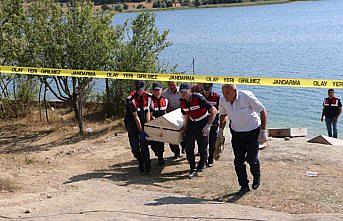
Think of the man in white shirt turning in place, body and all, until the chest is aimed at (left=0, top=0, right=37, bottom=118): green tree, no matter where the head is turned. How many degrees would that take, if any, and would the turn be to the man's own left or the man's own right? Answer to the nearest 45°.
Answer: approximately 90° to the man's own right

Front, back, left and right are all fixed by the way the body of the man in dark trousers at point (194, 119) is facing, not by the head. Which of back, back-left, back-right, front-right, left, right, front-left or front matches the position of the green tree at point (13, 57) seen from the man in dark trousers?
right

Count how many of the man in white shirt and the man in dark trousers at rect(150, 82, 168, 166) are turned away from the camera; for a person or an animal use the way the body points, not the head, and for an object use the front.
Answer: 0

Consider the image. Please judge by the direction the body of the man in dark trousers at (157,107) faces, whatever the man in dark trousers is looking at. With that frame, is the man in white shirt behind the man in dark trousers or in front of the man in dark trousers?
in front

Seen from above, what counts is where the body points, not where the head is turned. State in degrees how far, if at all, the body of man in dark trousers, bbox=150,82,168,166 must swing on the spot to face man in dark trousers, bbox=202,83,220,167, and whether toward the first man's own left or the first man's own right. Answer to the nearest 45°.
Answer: approximately 90° to the first man's own left

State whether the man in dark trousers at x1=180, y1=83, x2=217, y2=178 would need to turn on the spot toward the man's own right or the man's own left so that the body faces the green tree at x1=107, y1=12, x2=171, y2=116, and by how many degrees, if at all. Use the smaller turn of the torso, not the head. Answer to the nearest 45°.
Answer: approximately 135° to the man's own right

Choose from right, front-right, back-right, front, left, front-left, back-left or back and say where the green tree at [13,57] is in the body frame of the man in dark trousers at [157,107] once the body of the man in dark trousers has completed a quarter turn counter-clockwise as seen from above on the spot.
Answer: back-left

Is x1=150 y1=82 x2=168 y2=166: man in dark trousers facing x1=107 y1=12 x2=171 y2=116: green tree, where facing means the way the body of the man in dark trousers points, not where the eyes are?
no

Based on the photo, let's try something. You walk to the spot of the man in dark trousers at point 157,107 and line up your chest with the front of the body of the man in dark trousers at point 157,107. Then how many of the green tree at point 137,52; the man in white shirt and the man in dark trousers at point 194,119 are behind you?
1

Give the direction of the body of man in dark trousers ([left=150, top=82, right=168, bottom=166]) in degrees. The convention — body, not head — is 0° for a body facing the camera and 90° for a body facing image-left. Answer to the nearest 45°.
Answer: approximately 0°

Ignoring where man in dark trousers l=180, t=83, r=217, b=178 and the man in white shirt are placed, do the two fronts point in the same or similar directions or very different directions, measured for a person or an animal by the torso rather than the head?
same or similar directions

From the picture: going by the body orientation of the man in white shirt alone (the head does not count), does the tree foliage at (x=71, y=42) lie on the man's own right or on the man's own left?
on the man's own right

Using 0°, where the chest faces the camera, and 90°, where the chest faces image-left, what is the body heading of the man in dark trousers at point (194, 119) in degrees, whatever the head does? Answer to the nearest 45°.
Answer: approximately 45°

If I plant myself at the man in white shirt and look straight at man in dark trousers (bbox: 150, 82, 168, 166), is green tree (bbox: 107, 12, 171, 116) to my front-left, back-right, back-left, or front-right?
front-right

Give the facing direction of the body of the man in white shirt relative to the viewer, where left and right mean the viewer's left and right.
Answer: facing the viewer and to the left of the viewer
